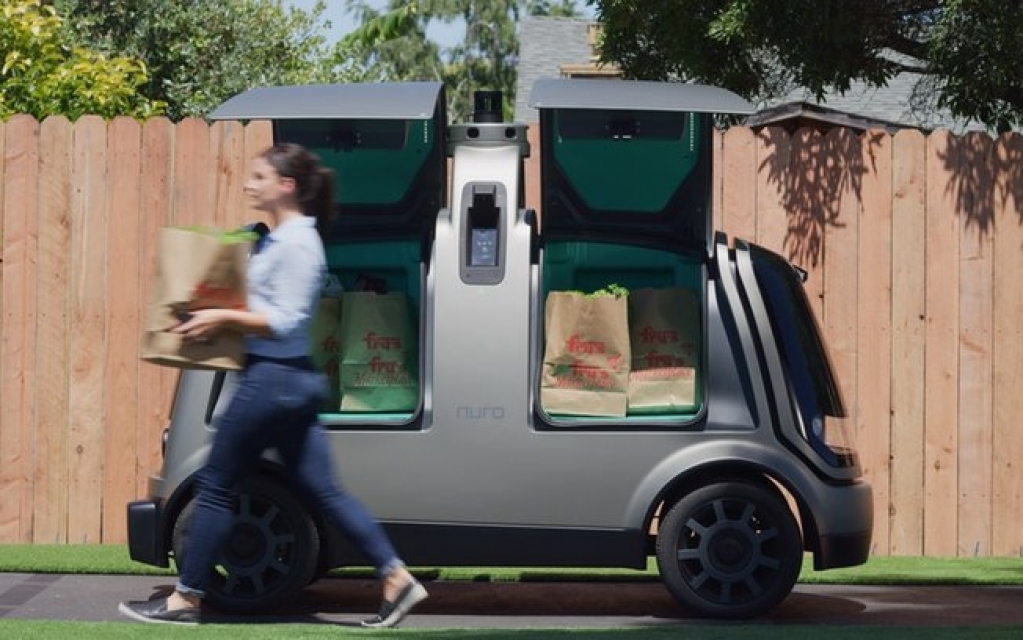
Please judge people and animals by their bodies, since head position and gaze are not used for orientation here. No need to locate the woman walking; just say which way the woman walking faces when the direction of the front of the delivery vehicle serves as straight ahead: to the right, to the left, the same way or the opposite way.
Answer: the opposite way

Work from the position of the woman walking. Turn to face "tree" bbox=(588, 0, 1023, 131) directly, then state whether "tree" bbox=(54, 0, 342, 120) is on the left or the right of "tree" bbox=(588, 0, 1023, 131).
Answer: left

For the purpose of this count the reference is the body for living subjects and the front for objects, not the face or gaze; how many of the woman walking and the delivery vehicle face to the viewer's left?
1

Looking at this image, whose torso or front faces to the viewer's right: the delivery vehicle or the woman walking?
the delivery vehicle

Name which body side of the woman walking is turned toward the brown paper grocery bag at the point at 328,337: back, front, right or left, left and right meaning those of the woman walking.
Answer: right

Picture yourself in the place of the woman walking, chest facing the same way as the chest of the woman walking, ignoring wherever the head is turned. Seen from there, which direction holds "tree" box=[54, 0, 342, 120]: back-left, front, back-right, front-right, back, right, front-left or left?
right

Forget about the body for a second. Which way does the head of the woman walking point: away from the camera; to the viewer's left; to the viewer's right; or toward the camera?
to the viewer's left

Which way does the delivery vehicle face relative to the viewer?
to the viewer's right

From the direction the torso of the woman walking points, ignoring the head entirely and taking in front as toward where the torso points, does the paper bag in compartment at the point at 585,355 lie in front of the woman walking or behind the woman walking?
behind

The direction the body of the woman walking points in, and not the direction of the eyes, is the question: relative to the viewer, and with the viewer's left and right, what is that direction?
facing to the left of the viewer
